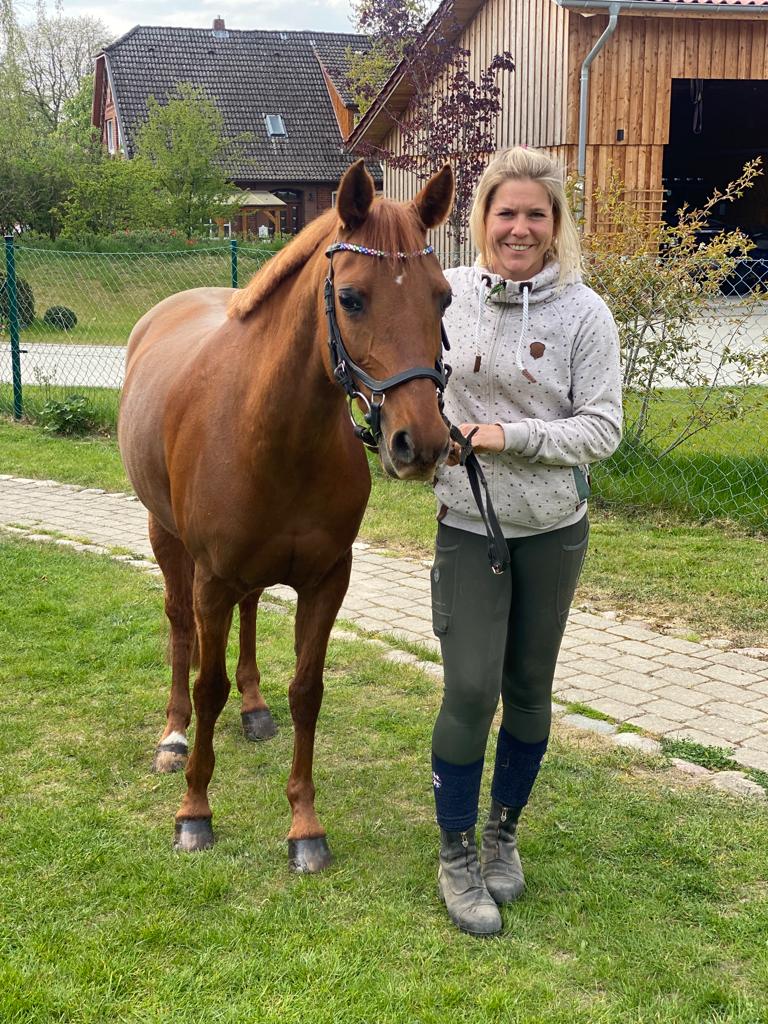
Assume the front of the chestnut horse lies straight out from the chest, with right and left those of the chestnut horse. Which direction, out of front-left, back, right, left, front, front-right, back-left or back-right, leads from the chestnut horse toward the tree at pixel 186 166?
back-left

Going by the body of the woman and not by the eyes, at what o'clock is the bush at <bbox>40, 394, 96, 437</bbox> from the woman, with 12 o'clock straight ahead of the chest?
The bush is roughly at 5 o'clock from the woman.

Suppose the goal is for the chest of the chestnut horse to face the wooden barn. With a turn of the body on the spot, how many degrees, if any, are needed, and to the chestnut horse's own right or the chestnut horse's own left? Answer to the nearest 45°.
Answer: approximately 135° to the chestnut horse's own left

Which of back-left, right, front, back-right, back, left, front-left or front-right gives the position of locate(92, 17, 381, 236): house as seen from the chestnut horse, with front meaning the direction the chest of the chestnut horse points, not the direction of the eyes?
back-left

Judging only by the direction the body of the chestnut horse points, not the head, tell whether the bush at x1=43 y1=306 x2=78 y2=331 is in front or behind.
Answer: behind

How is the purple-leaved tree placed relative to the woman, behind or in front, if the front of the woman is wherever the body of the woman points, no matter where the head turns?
behind

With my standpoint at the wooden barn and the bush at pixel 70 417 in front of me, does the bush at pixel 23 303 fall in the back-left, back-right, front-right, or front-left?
front-right

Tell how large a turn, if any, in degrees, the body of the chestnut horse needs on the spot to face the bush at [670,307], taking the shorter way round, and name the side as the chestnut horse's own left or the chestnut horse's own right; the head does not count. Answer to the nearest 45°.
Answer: approximately 90° to the chestnut horse's own left

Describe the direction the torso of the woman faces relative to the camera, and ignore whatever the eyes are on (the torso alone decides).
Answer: toward the camera

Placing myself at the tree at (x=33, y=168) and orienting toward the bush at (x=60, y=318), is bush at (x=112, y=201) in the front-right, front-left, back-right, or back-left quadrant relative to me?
front-left

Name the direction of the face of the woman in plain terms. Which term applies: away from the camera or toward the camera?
toward the camera

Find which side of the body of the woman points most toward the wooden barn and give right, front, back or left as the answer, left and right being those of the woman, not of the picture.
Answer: back

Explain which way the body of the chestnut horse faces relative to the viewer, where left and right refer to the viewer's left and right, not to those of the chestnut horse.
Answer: facing the viewer and to the right of the viewer

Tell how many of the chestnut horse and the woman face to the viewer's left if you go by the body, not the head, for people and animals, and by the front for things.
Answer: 0
